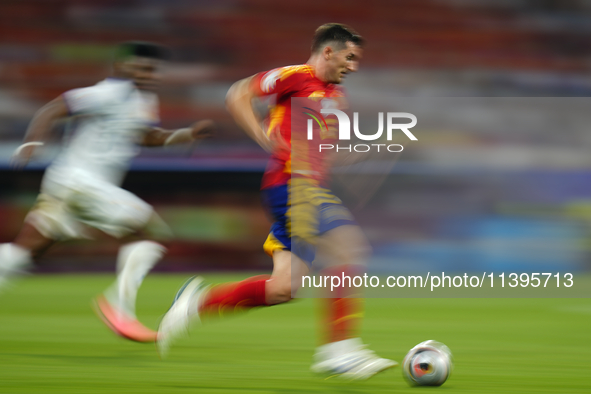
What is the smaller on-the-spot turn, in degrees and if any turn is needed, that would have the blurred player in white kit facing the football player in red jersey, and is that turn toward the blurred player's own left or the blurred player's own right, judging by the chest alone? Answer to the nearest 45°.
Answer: approximately 45° to the blurred player's own right

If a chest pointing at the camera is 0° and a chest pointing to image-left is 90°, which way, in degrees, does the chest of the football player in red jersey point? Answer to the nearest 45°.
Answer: approximately 270°

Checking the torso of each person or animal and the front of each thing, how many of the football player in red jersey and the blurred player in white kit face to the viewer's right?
2

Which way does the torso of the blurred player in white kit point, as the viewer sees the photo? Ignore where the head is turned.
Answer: to the viewer's right

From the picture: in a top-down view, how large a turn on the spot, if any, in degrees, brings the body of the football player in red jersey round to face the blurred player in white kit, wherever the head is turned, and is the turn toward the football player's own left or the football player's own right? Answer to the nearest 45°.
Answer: approximately 135° to the football player's own left
